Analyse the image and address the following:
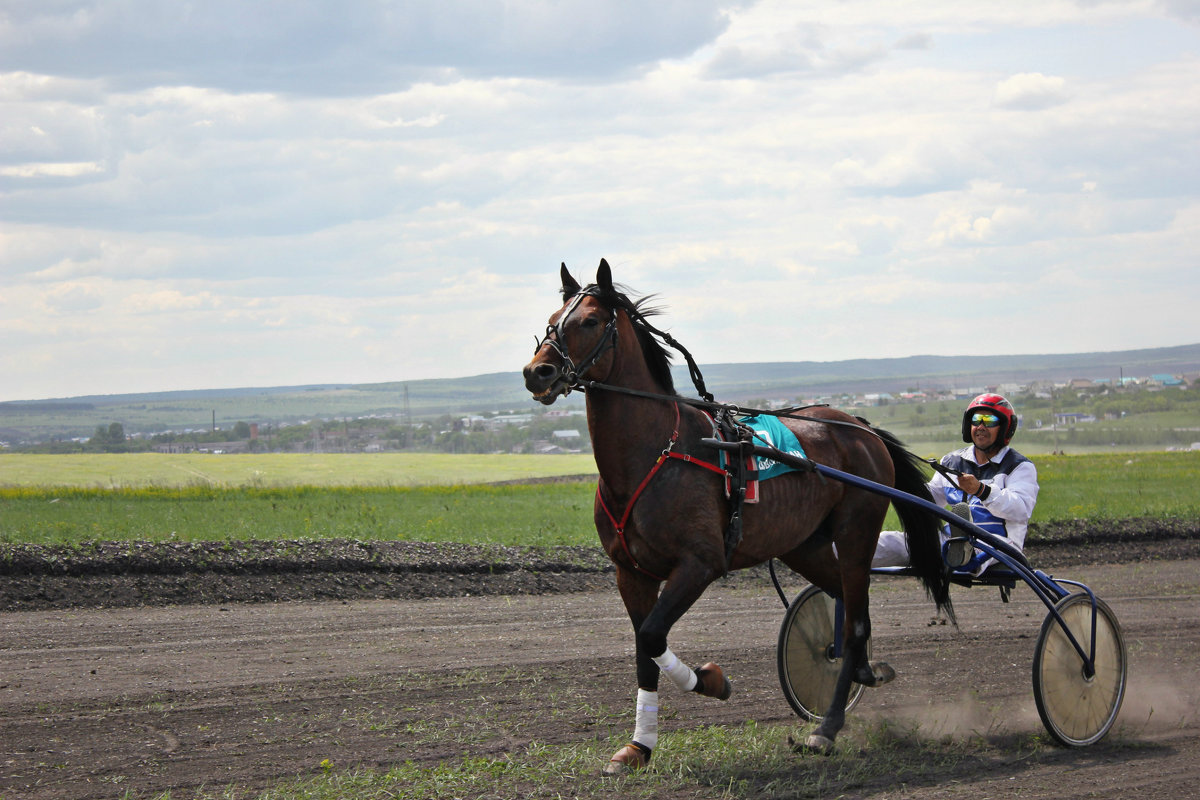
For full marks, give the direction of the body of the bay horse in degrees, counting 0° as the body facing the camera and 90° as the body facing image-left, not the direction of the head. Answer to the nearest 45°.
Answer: approximately 45°

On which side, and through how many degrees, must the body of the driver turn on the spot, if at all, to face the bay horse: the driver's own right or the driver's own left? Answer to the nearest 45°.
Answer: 0° — they already face it

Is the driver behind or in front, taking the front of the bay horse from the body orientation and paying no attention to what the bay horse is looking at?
behind

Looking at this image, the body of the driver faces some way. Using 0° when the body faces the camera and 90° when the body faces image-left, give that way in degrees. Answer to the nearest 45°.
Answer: approximately 45°
